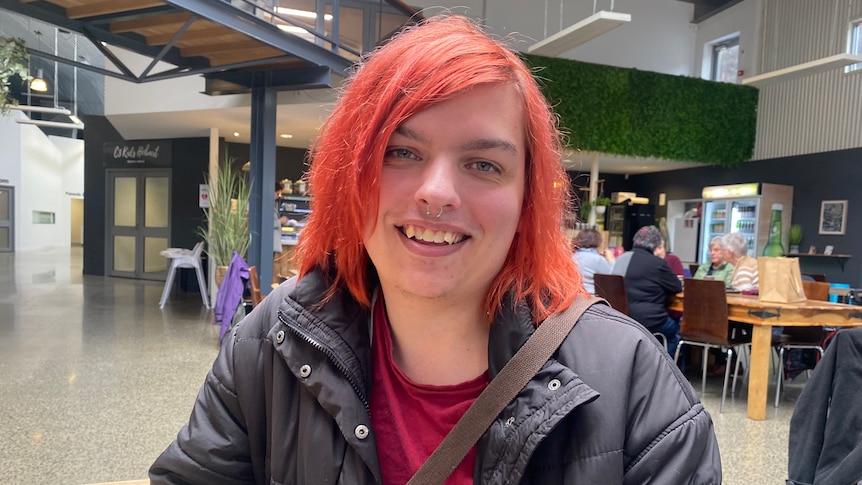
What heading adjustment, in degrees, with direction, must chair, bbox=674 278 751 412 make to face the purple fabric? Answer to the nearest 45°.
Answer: approximately 135° to its left

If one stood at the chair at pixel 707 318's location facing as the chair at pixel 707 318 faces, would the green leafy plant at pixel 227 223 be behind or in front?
behind

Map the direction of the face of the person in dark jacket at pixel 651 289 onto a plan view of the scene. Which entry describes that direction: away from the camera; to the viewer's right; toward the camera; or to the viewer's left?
away from the camera

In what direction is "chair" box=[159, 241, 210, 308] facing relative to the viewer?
to the viewer's left

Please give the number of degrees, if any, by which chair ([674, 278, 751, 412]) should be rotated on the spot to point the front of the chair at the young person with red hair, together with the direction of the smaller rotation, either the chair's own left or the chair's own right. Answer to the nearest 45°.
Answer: approximately 135° to the chair's own right

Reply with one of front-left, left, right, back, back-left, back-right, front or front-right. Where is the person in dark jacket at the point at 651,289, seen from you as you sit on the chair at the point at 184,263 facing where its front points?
back-left

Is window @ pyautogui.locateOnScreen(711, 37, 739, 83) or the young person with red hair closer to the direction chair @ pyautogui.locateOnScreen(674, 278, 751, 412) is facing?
the window

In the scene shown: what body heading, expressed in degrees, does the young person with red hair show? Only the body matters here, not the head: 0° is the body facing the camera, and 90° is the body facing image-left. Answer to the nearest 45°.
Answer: approximately 0°

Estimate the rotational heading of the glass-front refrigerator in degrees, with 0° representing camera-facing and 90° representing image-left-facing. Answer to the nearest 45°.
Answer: approximately 45°

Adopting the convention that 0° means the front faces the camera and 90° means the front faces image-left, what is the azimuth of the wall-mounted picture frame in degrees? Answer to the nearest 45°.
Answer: approximately 45°

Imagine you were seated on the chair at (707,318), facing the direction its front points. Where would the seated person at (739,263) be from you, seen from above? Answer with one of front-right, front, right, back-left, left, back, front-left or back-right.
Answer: front-left
